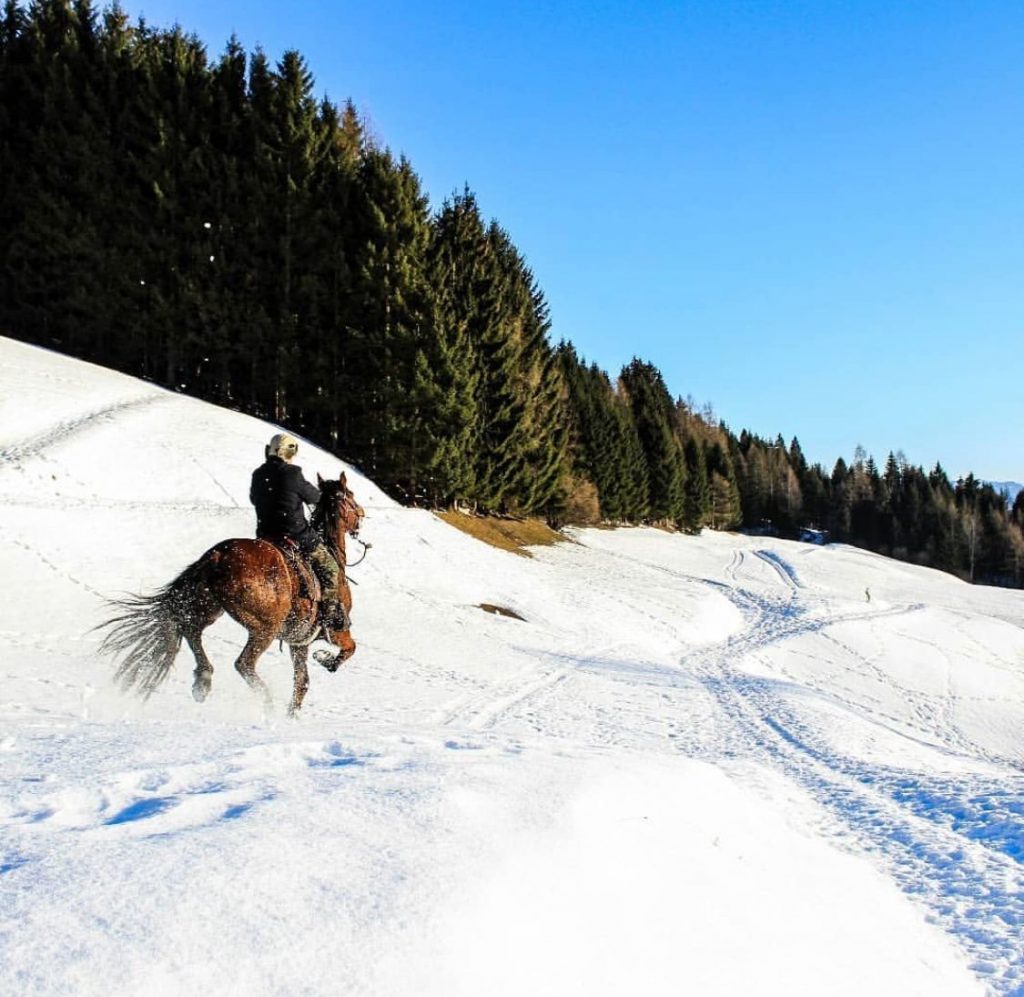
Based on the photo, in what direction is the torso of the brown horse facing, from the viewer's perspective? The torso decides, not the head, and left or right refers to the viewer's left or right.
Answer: facing away from the viewer and to the right of the viewer

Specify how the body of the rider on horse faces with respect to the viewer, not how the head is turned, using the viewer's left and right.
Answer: facing away from the viewer and to the right of the viewer
